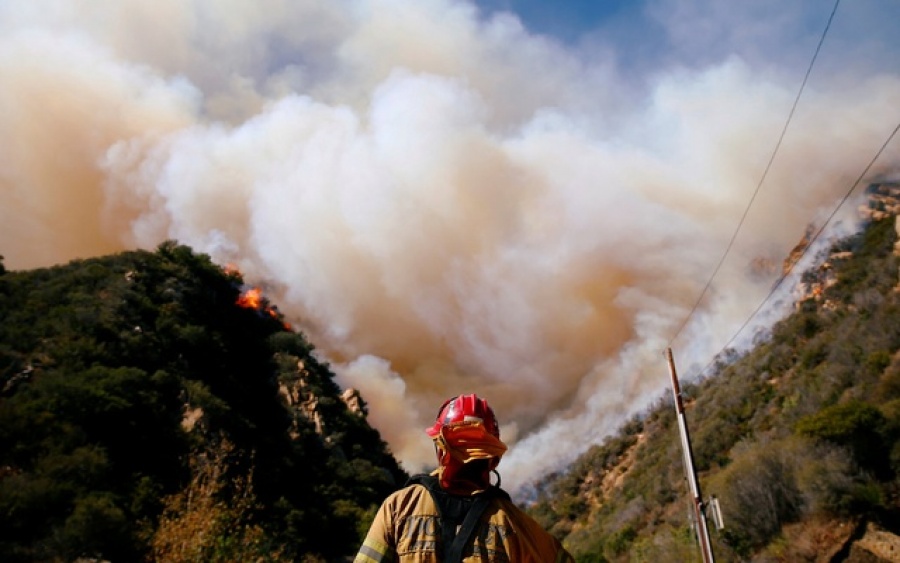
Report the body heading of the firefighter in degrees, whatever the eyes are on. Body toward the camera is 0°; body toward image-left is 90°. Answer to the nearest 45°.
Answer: approximately 180°
